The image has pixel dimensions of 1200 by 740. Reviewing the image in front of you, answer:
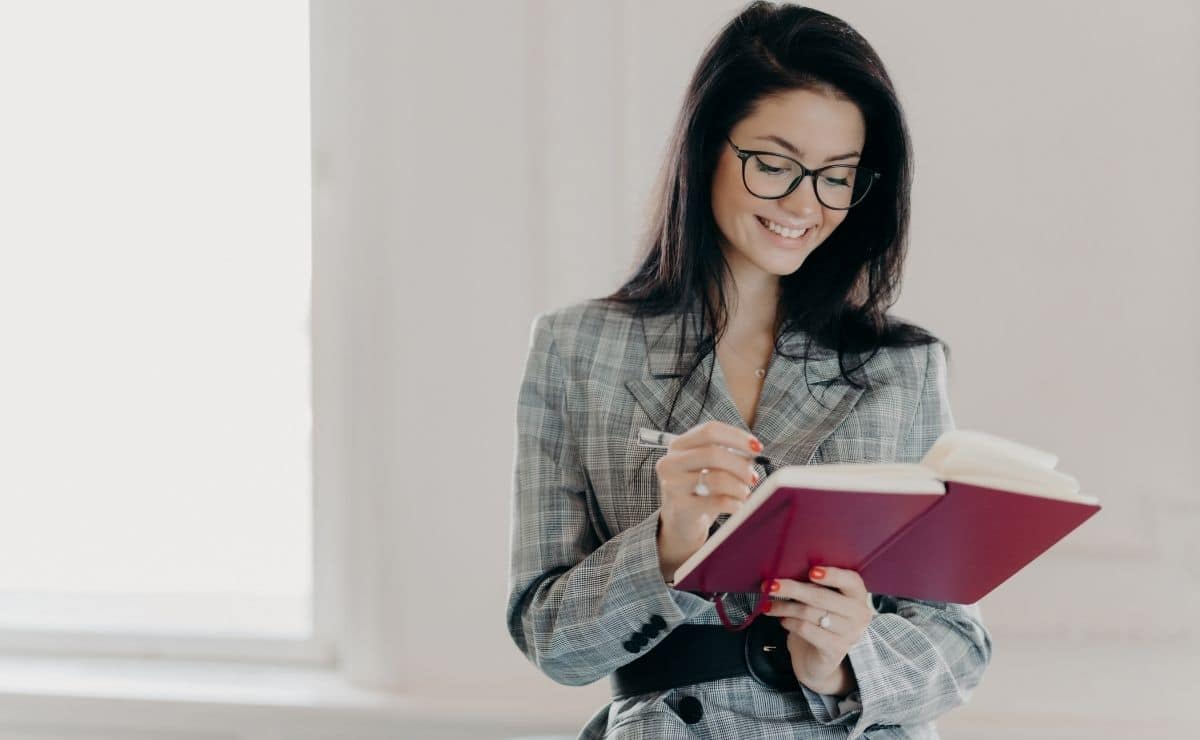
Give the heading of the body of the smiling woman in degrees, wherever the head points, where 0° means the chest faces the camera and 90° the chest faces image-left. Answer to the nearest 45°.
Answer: approximately 0°
